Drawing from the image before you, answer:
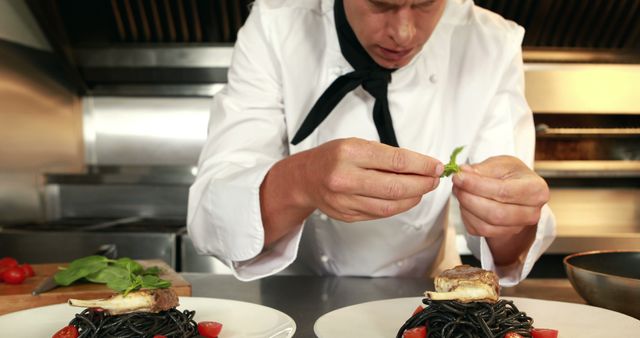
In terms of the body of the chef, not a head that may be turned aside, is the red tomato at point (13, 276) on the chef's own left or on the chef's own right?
on the chef's own right

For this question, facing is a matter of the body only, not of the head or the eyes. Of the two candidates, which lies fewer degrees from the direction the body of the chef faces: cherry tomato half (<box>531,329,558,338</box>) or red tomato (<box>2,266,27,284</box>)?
the cherry tomato half

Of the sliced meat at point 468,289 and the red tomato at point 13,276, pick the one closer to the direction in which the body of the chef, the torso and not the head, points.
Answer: the sliced meat

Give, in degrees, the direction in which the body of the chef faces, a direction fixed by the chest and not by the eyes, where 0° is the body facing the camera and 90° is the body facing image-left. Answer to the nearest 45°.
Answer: approximately 0°

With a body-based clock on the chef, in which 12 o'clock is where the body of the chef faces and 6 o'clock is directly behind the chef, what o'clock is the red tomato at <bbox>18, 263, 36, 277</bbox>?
The red tomato is roughly at 2 o'clock from the chef.

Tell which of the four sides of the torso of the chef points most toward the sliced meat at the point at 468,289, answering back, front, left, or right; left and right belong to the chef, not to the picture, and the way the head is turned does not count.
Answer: front

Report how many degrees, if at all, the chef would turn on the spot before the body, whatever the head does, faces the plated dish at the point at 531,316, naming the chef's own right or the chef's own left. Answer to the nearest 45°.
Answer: approximately 45° to the chef's own left
